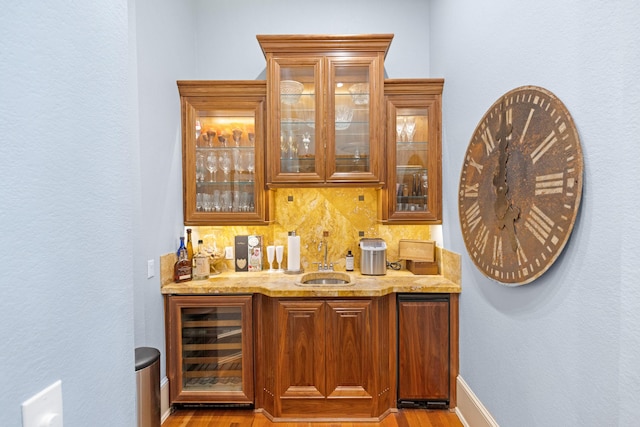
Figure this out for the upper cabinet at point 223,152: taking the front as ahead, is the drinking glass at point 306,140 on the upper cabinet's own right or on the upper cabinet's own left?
on the upper cabinet's own left

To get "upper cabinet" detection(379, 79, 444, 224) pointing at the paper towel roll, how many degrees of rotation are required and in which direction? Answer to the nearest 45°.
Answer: approximately 90° to its right

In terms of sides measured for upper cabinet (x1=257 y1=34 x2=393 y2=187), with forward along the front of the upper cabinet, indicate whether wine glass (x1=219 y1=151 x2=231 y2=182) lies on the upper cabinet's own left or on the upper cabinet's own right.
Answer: on the upper cabinet's own right

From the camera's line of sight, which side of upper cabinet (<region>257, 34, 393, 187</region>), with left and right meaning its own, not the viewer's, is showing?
front

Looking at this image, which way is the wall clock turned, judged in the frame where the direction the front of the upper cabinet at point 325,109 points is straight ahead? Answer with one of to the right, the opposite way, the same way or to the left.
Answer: to the right

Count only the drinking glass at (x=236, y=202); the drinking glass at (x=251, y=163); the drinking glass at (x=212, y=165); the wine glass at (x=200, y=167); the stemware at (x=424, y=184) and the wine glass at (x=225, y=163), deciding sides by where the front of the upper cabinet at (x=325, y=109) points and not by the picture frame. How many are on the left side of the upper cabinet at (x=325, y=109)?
1

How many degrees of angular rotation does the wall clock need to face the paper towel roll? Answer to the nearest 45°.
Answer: approximately 45° to its right

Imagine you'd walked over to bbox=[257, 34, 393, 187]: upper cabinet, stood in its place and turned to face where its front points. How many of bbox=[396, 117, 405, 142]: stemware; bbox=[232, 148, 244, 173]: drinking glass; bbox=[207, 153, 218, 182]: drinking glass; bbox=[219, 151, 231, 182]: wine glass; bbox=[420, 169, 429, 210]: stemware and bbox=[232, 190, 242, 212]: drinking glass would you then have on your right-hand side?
4

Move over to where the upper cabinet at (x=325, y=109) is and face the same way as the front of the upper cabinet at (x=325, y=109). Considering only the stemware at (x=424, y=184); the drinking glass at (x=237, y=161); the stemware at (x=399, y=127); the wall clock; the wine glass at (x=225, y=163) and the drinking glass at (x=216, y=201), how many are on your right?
3

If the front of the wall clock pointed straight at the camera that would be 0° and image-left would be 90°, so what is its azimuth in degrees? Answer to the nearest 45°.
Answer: approximately 45°

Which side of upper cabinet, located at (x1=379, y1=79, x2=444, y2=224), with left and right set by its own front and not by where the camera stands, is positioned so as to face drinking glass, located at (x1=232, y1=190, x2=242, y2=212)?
right

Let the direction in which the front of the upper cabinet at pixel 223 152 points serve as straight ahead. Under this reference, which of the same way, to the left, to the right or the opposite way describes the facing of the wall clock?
to the right

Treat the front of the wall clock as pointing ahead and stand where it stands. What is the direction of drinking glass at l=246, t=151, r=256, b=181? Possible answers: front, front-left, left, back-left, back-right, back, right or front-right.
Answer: front-right

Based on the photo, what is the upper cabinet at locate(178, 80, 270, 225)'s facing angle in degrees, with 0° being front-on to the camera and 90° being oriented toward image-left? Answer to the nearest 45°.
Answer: approximately 0°

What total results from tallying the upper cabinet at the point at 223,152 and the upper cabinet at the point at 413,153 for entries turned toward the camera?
2

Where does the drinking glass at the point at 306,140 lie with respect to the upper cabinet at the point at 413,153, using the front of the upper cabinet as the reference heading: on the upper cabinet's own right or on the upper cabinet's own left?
on the upper cabinet's own right

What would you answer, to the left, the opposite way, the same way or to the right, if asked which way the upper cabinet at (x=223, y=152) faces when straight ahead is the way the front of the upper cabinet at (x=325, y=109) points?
the same way
